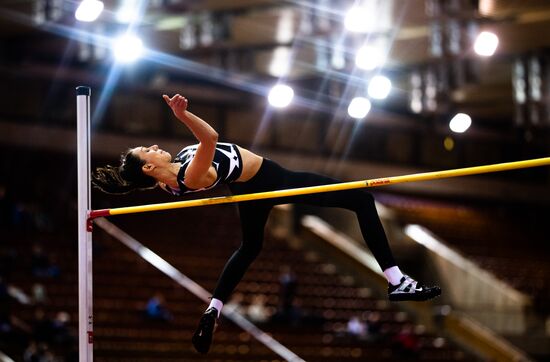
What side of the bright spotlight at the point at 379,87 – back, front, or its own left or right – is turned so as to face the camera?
front

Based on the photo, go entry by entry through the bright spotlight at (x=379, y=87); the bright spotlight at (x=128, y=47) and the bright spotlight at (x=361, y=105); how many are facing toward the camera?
3

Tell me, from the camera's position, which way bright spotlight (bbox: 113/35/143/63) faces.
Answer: facing the viewer

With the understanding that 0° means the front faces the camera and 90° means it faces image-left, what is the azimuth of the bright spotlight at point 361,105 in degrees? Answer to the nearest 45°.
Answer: approximately 0°

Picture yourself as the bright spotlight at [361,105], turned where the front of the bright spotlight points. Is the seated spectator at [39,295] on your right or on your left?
on your right
